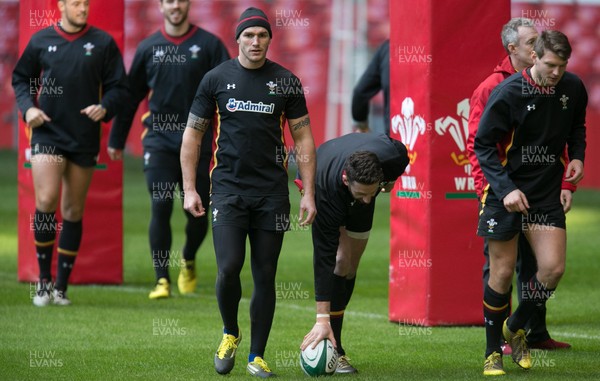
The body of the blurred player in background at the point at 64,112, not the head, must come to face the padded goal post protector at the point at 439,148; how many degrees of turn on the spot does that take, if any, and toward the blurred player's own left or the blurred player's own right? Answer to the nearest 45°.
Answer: approximately 45° to the blurred player's own left

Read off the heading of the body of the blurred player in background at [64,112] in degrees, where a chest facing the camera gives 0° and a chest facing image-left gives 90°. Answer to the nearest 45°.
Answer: approximately 0°

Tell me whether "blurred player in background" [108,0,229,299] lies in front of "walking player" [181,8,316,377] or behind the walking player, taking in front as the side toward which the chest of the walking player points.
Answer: behind

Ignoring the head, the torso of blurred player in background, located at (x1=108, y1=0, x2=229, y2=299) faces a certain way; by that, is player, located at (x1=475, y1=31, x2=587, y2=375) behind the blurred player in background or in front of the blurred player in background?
in front

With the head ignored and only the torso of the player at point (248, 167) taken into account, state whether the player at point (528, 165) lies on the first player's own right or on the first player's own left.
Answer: on the first player's own left
